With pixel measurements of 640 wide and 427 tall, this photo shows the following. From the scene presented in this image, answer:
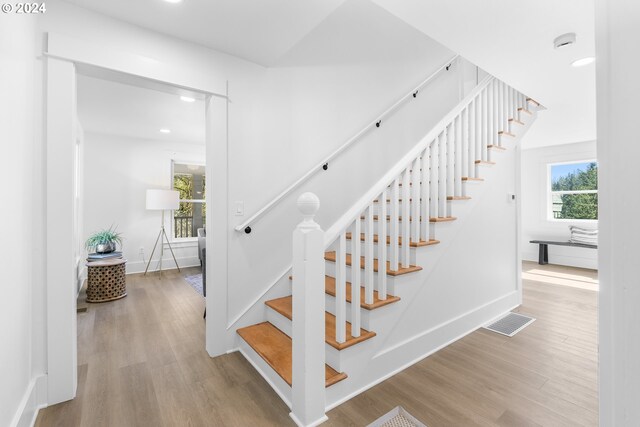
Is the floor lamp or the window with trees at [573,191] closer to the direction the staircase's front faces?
the floor lamp

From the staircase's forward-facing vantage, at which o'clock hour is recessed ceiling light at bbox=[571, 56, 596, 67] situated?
The recessed ceiling light is roughly at 7 o'clock from the staircase.

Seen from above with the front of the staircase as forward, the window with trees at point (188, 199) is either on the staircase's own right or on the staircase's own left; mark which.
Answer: on the staircase's own right

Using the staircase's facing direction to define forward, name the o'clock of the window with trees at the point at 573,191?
The window with trees is roughly at 6 o'clock from the staircase.

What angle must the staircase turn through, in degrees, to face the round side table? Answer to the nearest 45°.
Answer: approximately 45° to its right

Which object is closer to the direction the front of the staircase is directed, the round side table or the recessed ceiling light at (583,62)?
the round side table

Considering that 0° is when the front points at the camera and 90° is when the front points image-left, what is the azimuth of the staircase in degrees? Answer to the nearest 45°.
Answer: approximately 45°

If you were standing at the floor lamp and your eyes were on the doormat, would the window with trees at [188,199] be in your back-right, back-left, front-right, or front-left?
back-left
